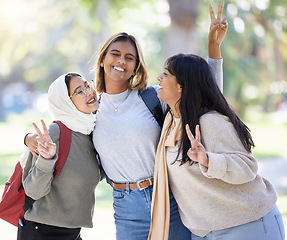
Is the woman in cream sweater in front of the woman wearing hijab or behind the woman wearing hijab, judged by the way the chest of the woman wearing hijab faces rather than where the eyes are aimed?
in front

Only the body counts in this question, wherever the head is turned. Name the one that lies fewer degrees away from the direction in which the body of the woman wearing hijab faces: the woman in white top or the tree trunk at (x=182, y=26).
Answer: the woman in white top

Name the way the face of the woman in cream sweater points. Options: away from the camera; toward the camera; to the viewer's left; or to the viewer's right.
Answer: to the viewer's left

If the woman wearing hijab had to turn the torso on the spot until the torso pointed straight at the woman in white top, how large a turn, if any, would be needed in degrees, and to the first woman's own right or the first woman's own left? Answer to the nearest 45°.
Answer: approximately 45° to the first woman's own left

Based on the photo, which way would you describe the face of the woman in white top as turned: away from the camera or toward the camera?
toward the camera

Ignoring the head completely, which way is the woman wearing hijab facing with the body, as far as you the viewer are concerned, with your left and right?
facing the viewer and to the right of the viewer

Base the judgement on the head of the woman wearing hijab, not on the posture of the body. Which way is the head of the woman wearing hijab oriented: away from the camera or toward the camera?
toward the camera

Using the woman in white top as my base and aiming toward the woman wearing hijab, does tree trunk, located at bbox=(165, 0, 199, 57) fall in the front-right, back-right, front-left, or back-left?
back-right

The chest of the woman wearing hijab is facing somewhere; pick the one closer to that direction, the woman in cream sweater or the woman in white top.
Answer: the woman in cream sweater
